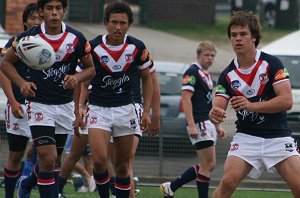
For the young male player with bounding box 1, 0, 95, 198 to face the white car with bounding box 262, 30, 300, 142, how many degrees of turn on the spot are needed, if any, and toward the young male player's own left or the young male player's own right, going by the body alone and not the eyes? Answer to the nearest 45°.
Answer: approximately 135° to the young male player's own left

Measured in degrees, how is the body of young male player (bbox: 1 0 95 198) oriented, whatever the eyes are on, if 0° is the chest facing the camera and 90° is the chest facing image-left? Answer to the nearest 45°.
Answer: approximately 0°
